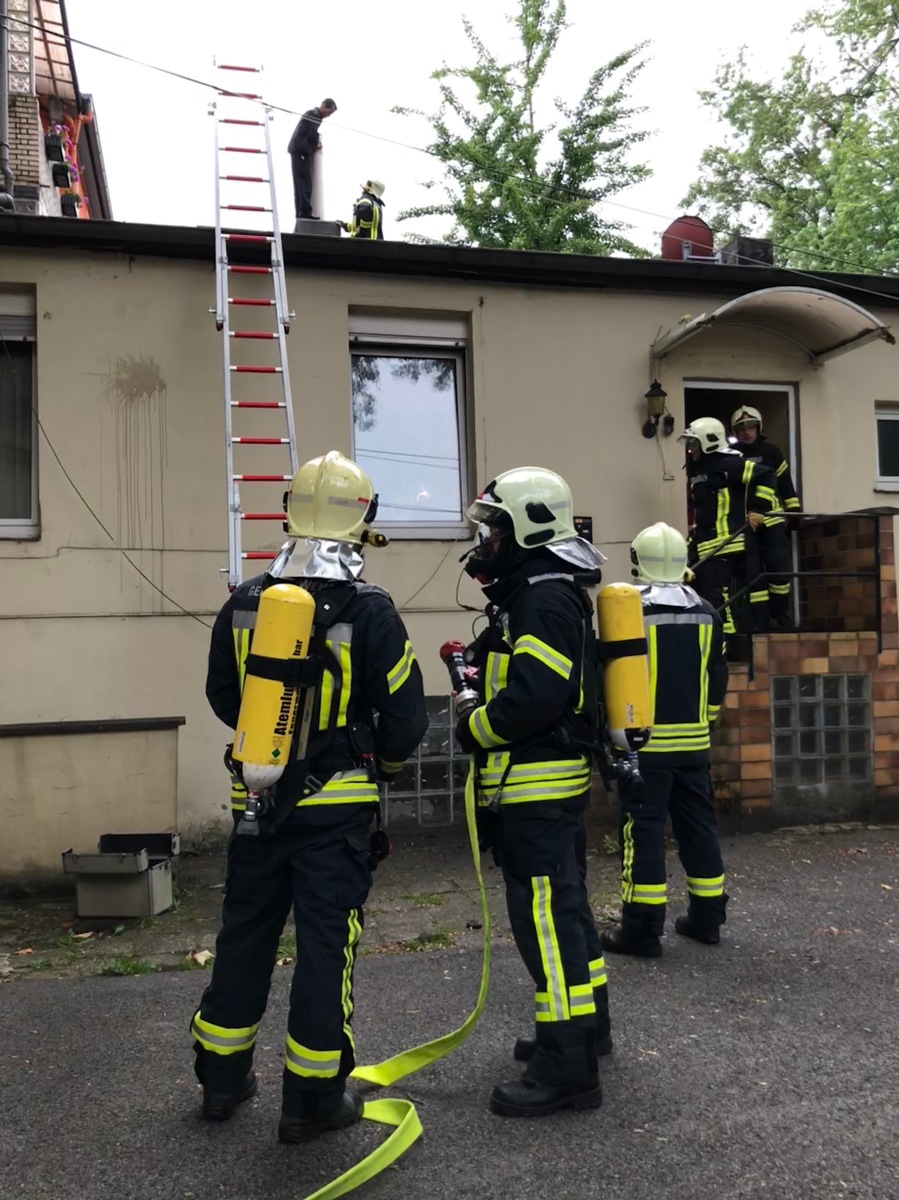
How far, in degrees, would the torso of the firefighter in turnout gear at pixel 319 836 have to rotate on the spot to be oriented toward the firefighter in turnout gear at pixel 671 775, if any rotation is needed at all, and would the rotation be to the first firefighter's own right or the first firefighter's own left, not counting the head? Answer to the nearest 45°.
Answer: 0° — they already face them

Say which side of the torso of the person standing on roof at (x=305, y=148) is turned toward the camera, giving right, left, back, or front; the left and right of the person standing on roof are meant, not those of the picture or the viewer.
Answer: right

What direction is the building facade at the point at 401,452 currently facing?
toward the camera

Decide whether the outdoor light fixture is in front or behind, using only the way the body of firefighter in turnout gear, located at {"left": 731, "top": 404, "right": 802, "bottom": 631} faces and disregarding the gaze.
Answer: in front

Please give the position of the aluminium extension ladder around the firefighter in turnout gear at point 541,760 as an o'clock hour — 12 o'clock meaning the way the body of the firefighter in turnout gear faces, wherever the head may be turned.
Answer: The aluminium extension ladder is roughly at 2 o'clock from the firefighter in turnout gear.

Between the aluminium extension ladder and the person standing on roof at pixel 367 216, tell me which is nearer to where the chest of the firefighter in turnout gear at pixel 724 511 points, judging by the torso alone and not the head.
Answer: the aluminium extension ladder

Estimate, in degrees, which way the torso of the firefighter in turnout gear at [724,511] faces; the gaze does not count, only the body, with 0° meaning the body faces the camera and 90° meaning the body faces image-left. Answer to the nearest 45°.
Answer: approximately 45°

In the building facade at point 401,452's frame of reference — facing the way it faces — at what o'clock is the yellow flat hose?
The yellow flat hose is roughly at 12 o'clock from the building facade.

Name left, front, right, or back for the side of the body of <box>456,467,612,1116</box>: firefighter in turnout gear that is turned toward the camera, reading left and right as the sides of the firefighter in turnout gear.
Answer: left

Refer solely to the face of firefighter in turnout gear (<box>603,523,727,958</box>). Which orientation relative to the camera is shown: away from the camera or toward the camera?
away from the camera

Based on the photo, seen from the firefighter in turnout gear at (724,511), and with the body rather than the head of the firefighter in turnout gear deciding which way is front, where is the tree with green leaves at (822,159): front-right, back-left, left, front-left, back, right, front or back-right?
back-right

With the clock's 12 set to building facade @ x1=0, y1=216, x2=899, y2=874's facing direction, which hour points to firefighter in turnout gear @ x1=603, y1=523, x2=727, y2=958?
The firefighter in turnout gear is roughly at 11 o'clock from the building facade.

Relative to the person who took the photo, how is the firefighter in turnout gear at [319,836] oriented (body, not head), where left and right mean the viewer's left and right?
facing away from the viewer and to the right of the viewer

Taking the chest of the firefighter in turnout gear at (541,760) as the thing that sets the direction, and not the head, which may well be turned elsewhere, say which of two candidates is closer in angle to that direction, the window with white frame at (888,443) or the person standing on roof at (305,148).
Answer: the person standing on roof

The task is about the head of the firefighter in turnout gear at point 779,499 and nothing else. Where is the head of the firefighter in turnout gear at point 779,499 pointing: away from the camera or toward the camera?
toward the camera

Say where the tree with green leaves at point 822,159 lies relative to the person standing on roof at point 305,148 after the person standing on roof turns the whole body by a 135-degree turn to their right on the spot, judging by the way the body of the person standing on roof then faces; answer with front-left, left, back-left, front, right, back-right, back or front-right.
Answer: back
